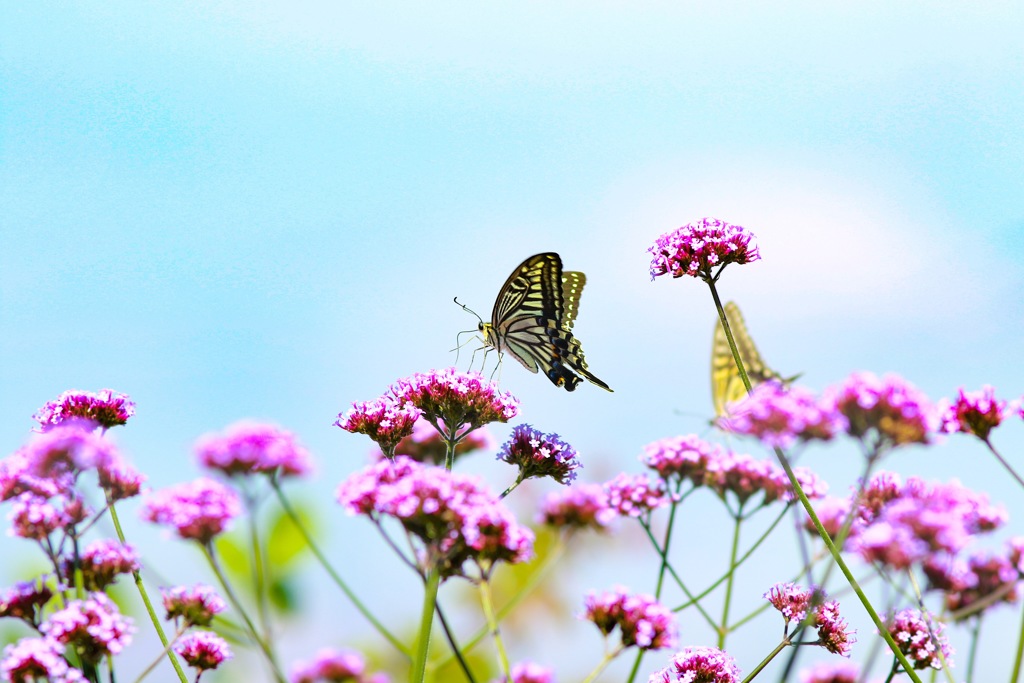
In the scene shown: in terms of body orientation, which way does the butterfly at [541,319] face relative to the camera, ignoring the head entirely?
to the viewer's left
